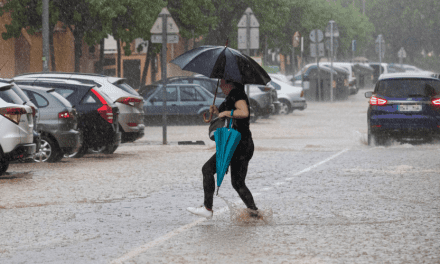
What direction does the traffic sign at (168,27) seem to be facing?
away from the camera

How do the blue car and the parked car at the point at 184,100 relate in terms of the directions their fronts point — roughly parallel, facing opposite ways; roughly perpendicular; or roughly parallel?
roughly perpendicular

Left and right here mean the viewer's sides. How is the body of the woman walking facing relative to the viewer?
facing to the left of the viewer

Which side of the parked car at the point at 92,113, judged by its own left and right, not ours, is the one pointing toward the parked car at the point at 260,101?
right

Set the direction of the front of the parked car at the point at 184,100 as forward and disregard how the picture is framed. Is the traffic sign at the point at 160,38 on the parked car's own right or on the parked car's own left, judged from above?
on the parked car's own left

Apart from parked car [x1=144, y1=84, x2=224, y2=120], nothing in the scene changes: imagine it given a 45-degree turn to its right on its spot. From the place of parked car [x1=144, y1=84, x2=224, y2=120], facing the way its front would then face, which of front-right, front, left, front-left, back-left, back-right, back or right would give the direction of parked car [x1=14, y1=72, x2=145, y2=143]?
back-left

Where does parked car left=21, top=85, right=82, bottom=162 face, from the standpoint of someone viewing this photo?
facing away from the viewer and to the left of the viewer

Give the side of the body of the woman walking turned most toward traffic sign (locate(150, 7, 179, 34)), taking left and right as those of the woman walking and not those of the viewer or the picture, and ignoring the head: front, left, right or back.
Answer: right

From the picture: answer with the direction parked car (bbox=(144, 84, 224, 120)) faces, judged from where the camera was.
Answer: facing to the left of the viewer

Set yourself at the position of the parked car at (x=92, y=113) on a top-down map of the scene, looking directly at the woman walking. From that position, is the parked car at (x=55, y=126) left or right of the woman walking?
right

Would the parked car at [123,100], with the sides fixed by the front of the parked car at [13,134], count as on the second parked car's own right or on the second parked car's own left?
on the second parked car's own right

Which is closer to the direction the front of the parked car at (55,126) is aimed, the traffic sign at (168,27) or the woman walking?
the traffic sign

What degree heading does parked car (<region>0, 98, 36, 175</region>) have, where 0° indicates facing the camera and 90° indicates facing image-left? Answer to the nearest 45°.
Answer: approximately 135°

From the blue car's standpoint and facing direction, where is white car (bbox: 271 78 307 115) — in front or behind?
in front
